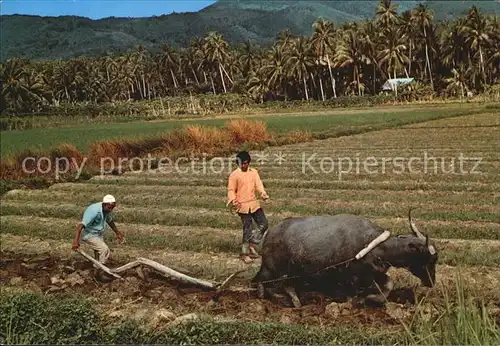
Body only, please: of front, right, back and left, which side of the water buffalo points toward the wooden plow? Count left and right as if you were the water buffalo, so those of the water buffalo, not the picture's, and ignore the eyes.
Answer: back

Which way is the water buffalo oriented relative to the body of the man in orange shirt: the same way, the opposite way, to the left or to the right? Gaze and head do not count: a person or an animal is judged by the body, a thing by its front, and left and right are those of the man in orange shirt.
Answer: to the left

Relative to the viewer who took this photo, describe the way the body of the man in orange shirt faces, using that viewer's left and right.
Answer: facing the viewer

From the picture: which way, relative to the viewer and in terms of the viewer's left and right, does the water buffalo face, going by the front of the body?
facing to the right of the viewer

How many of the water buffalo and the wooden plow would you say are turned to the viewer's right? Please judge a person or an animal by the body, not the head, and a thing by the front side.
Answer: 2

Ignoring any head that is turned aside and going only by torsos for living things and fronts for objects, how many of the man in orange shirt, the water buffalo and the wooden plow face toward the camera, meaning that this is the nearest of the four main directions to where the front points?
1

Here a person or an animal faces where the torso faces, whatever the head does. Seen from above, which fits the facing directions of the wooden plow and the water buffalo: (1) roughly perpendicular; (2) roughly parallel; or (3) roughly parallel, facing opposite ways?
roughly parallel

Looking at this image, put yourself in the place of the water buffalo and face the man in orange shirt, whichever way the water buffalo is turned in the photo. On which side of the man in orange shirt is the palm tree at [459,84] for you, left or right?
right

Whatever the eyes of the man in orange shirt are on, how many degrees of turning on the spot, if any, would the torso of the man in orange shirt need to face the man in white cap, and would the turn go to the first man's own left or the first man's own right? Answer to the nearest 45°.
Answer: approximately 90° to the first man's own right

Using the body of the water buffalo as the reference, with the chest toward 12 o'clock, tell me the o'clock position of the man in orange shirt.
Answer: The man in orange shirt is roughly at 8 o'clock from the water buffalo.

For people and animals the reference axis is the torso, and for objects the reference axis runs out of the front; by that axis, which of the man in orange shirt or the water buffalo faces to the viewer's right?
the water buffalo

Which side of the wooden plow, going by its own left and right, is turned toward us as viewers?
right

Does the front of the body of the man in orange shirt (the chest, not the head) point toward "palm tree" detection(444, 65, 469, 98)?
no
